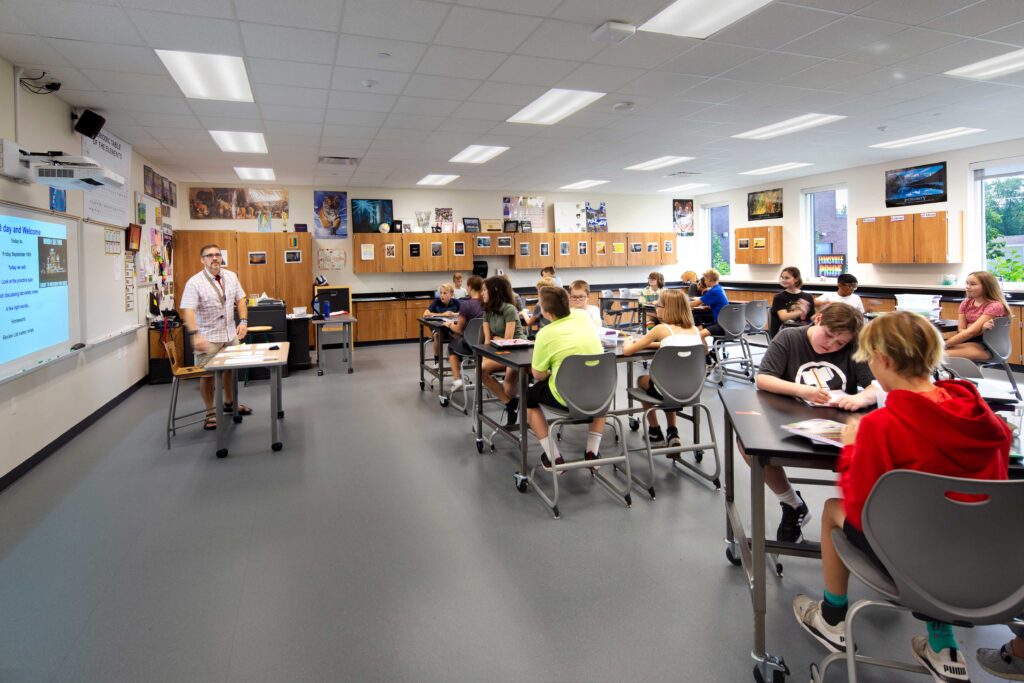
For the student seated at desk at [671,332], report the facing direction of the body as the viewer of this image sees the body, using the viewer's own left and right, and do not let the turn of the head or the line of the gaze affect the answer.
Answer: facing away from the viewer and to the left of the viewer

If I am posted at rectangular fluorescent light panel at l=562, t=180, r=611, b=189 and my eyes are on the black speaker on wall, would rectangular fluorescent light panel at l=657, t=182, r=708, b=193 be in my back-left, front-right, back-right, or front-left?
back-left

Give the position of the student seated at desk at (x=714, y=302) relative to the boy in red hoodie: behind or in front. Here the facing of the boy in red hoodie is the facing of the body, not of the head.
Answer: in front

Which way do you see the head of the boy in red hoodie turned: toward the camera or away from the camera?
away from the camera

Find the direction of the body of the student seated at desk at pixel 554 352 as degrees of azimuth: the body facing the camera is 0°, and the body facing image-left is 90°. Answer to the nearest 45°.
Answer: approximately 135°

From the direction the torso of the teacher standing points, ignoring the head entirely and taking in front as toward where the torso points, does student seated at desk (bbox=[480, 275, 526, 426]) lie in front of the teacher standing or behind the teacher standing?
in front

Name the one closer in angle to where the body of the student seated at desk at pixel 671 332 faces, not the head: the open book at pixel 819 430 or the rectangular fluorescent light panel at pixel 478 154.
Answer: the rectangular fluorescent light panel

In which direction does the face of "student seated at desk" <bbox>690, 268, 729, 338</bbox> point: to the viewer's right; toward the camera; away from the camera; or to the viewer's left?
to the viewer's left
